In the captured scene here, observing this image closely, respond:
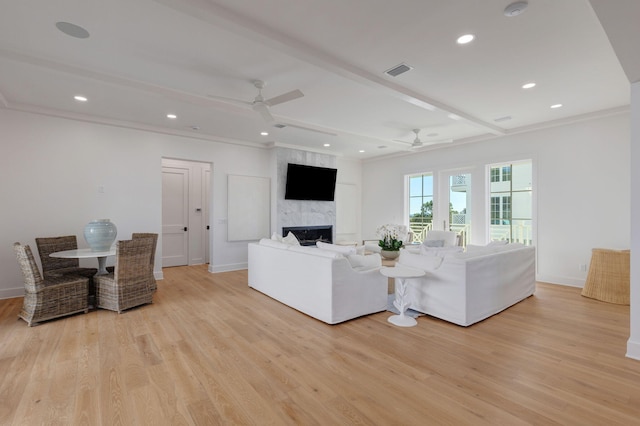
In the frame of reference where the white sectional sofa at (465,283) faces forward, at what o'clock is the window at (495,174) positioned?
The window is roughly at 2 o'clock from the white sectional sofa.

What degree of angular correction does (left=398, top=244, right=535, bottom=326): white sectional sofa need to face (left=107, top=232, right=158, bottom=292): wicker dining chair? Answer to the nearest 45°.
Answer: approximately 45° to its left

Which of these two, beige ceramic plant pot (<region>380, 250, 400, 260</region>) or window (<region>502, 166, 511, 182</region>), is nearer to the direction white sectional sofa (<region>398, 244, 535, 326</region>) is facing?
the beige ceramic plant pot

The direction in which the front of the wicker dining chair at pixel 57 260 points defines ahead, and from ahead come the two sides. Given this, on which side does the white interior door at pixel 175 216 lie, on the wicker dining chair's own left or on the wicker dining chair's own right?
on the wicker dining chair's own left

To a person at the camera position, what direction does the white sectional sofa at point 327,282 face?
facing away from the viewer and to the right of the viewer
